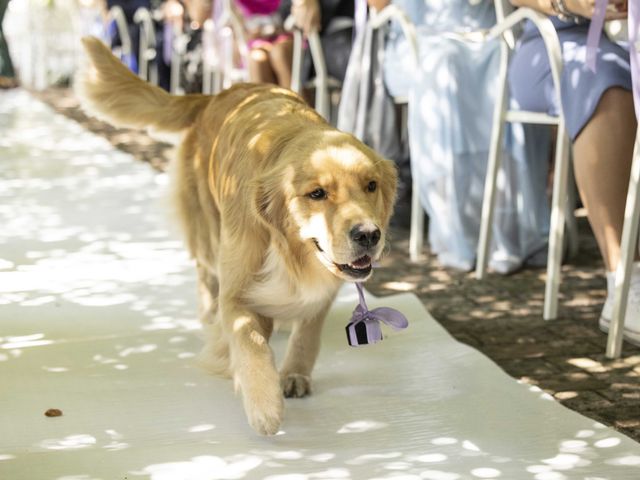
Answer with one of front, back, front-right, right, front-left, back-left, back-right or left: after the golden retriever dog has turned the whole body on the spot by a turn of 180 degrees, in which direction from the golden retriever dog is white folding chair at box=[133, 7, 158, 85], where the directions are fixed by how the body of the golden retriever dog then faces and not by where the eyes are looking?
front-right

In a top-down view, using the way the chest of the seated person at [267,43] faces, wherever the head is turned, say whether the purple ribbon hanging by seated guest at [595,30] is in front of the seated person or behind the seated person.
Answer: in front

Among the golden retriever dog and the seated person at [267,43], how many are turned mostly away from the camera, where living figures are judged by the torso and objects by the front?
0

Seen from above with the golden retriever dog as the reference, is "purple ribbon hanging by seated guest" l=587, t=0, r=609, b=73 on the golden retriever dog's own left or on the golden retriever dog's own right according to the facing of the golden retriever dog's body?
on the golden retriever dog's own left

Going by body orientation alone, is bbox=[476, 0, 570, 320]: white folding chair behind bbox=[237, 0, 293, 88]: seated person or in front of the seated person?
in front

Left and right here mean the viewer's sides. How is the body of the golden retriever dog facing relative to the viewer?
facing the viewer and to the right of the viewer

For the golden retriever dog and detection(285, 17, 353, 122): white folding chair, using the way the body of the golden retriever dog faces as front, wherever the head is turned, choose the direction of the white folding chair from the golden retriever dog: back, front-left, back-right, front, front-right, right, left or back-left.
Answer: back-left

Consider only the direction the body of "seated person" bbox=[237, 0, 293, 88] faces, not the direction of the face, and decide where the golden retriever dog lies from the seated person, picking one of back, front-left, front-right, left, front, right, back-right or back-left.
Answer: front-right

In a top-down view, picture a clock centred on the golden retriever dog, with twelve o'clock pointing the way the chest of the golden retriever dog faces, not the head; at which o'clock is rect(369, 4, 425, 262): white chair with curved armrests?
The white chair with curved armrests is roughly at 8 o'clock from the golden retriever dog.
